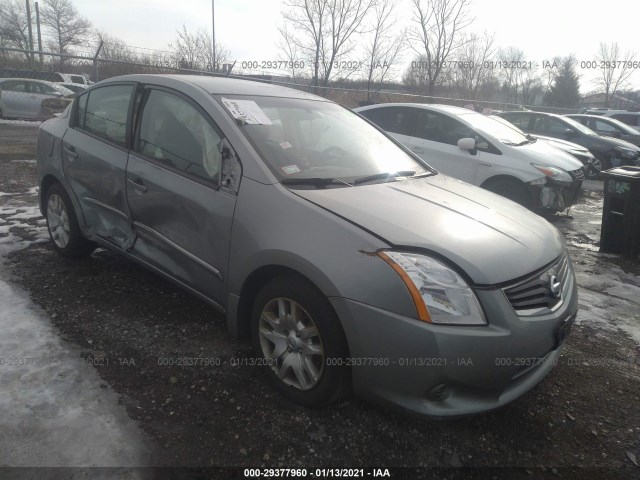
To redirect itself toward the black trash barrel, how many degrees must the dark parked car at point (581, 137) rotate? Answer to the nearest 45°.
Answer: approximately 45° to its right

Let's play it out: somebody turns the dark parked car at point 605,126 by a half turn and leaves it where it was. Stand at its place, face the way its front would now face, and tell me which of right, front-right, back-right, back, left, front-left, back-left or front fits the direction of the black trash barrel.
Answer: back-left

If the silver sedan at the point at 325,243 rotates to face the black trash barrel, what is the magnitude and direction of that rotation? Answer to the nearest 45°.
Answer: approximately 90° to its left

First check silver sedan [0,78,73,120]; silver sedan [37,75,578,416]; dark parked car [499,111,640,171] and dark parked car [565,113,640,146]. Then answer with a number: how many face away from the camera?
0

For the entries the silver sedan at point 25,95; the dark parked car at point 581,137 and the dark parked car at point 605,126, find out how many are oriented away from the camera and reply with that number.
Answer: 0

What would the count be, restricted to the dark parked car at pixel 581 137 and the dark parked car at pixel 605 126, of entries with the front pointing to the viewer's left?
0

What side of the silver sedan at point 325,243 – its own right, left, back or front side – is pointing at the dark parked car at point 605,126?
left

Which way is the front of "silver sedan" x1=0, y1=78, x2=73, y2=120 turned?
to the viewer's right
